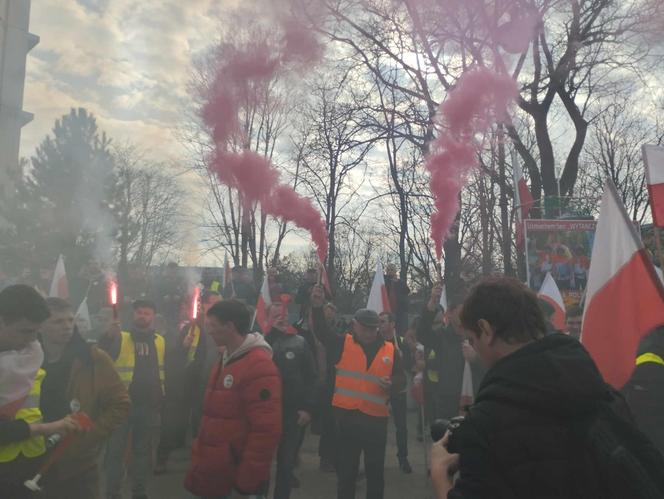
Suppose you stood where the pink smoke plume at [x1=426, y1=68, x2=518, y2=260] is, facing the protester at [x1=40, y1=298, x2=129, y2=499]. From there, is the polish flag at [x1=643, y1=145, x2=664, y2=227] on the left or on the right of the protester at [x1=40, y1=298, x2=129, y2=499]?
left

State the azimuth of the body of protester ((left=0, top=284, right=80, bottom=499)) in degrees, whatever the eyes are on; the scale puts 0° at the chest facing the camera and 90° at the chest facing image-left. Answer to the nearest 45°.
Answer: approximately 270°

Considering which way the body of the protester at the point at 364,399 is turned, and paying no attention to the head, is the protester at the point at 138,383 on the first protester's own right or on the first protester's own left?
on the first protester's own right

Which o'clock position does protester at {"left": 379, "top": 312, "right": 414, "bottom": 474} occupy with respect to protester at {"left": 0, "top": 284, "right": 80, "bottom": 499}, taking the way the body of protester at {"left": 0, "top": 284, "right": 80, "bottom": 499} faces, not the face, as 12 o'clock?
protester at {"left": 379, "top": 312, "right": 414, "bottom": 474} is roughly at 11 o'clock from protester at {"left": 0, "top": 284, "right": 80, "bottom": 499}.

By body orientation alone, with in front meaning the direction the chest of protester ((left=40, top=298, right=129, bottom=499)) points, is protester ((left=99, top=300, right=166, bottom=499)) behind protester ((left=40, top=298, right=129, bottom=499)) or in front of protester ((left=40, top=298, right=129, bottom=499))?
behind

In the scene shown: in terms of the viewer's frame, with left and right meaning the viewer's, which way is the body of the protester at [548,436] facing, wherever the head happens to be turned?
facing away from the viewer and to the left of the viewer

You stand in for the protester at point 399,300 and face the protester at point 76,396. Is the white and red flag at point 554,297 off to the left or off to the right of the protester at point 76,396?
left

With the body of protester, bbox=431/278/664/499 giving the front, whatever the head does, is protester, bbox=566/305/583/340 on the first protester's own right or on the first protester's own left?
on the first protester's own right

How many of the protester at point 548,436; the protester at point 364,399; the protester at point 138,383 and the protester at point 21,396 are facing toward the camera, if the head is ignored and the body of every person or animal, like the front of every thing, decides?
2
